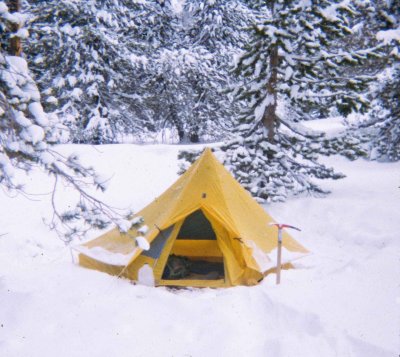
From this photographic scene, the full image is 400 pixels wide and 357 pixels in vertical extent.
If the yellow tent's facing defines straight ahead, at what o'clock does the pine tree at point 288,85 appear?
The pine tree is roughly at 7 o'clock from the yellow tent.

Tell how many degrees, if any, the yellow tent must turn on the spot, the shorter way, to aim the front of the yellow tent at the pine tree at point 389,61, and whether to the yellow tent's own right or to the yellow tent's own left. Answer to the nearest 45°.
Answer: approximately 135° to the yellow tent's own left

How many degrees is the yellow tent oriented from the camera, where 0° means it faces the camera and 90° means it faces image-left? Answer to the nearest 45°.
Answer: approximately 0°

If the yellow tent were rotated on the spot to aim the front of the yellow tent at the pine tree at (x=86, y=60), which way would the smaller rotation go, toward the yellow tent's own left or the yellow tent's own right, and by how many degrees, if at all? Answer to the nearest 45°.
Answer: approximately 135° to the yellow tent's own right

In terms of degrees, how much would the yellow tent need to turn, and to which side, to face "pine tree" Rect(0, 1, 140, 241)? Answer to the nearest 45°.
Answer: approximately 45° to its right
